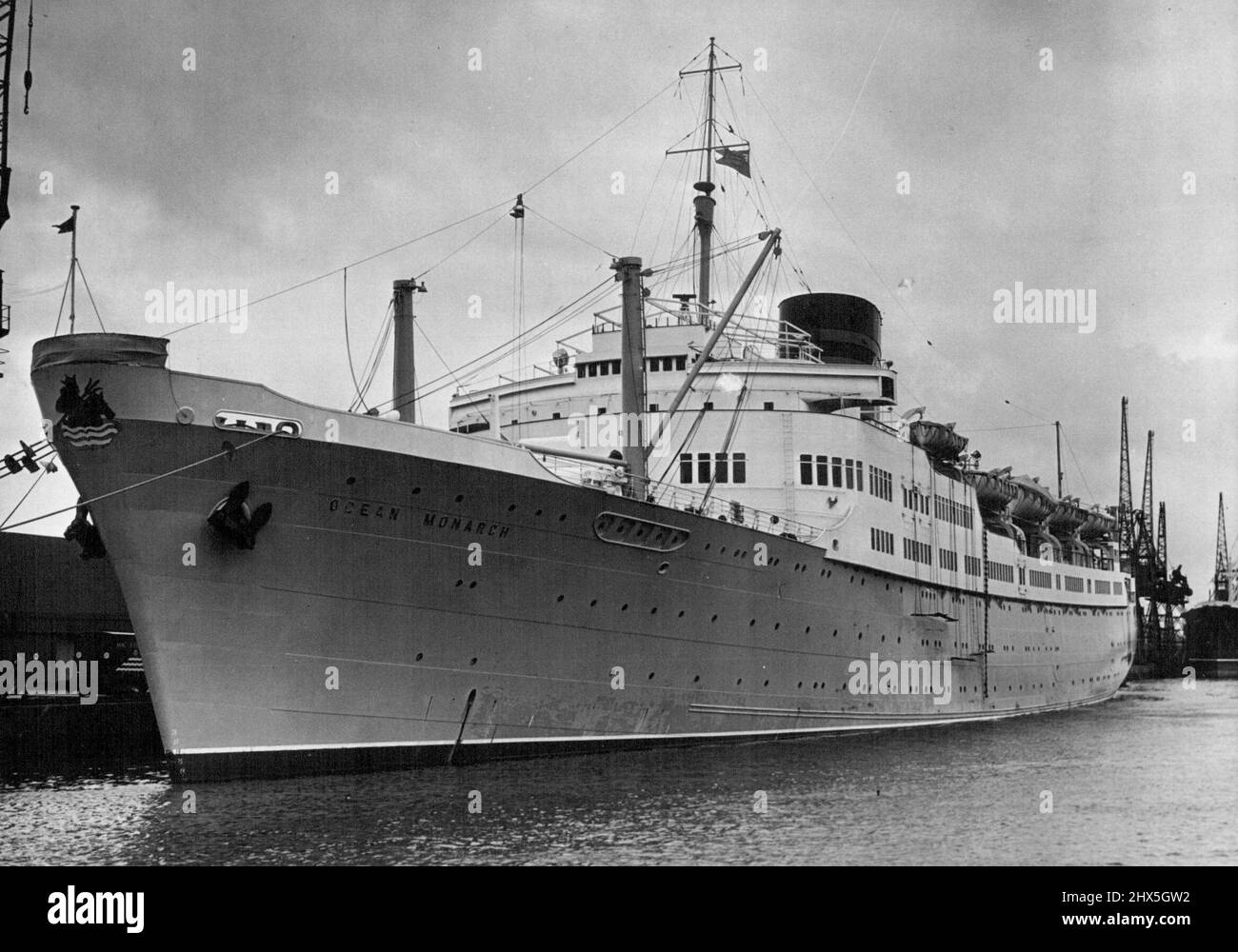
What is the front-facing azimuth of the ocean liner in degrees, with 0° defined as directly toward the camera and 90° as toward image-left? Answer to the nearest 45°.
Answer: approximately 45°
